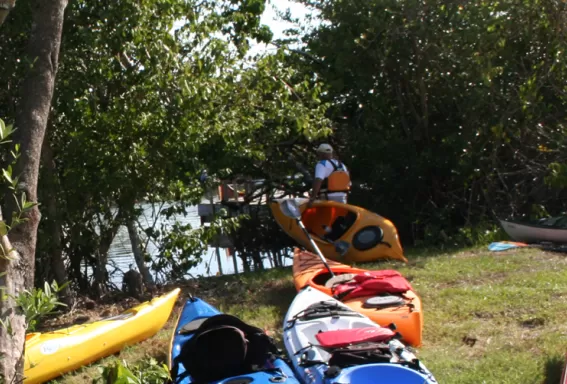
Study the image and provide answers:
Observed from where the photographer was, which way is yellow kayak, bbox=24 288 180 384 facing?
facing away from the viewer and to the right of the viewer

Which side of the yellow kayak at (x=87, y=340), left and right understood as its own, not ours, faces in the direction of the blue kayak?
right

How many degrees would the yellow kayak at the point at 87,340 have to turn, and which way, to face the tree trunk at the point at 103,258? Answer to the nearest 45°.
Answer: approximately 45° to its left

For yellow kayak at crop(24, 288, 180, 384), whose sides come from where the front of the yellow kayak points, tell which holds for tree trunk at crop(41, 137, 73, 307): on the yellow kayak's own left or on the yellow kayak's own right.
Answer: on the yellow kayak's own left

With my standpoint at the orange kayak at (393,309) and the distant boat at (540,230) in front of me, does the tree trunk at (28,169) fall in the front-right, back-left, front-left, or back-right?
back-left

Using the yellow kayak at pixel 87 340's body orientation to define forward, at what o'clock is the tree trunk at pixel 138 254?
The tree trunk is roughly at 11 o'clock from the yellow kayak.

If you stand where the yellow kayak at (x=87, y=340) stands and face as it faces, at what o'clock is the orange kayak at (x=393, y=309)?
The orange kayak is roughly at 2 o'clock from the yellow kayak.
